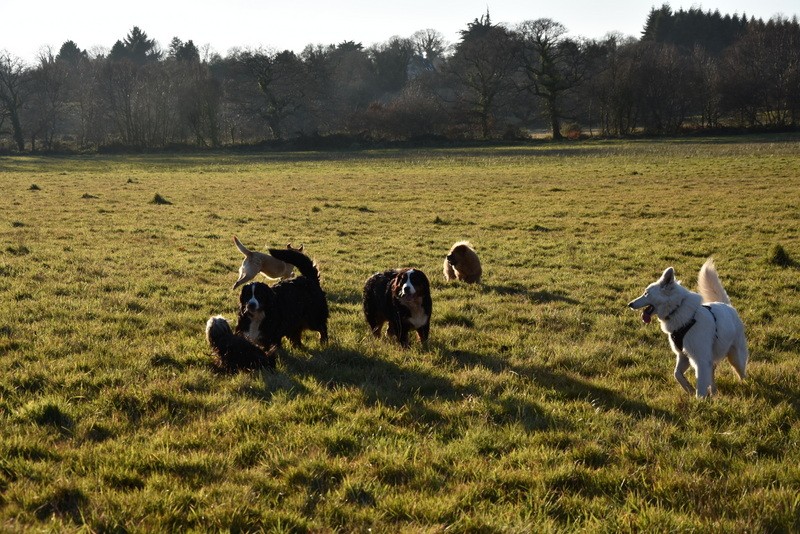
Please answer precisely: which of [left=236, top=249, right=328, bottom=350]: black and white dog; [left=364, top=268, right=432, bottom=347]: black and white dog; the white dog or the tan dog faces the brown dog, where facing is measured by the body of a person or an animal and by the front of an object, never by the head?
the tan dog

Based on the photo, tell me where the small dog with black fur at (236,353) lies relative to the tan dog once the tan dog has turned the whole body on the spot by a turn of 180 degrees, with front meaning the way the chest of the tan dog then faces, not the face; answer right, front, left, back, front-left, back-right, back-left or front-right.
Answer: left

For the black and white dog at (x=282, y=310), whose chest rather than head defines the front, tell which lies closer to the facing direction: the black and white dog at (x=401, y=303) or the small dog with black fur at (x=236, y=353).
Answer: the small dog with black fur

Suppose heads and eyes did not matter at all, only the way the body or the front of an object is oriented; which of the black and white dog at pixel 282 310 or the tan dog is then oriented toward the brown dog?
the tan dog

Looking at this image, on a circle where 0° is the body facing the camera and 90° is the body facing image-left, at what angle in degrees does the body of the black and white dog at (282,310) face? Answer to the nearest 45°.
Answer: approximately 45°

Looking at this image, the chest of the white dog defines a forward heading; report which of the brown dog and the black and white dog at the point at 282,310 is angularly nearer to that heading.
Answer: the black and white dog

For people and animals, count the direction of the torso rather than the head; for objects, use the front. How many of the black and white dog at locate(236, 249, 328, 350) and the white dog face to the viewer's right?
0

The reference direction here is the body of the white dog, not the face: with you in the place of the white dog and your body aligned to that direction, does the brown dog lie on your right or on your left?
on your right

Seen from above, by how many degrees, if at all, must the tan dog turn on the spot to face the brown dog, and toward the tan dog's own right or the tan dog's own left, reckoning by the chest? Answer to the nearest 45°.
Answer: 0° — it already faces it

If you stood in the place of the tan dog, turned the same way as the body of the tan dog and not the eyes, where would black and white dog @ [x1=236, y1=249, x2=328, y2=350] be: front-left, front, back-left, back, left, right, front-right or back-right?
right

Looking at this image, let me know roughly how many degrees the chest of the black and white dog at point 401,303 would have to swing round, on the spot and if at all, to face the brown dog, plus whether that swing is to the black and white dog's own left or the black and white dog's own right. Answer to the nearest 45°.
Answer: approximately 135° to the black and white dog's own left

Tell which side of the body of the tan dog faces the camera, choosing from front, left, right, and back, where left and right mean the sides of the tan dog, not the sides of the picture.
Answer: right
